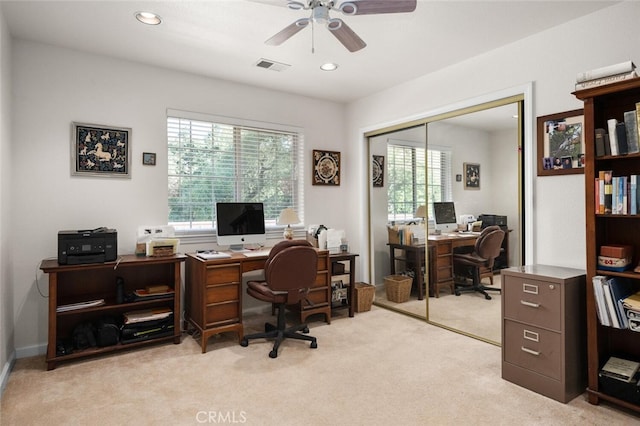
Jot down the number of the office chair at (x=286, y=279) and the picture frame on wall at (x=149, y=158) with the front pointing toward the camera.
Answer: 1

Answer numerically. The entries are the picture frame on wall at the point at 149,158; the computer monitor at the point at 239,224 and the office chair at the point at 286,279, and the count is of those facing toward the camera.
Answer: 2

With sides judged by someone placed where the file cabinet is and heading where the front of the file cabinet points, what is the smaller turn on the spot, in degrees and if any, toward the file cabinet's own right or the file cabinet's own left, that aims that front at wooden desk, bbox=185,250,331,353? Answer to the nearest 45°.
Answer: approximately 45° to the file cabinet's own right

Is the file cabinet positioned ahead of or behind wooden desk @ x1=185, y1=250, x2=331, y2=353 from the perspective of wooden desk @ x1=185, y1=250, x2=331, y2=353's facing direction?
ahead

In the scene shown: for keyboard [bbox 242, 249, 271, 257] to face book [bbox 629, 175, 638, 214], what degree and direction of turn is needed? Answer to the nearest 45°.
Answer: approximately 45° to its left

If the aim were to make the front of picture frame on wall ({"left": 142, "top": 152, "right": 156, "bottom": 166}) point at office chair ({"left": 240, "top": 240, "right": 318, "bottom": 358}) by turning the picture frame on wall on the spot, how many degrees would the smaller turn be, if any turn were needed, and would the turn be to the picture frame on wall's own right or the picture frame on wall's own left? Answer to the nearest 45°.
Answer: approximately 45° to the picture frame on wall's own left

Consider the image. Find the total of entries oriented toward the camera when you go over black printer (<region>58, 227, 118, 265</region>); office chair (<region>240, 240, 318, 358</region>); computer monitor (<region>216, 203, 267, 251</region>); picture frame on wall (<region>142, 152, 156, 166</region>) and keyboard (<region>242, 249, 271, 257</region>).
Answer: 4

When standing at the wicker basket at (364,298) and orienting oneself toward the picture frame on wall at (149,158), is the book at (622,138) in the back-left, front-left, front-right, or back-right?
back-left

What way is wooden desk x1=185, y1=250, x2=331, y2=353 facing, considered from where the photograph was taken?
facing the viewer and to the right of the viewer
